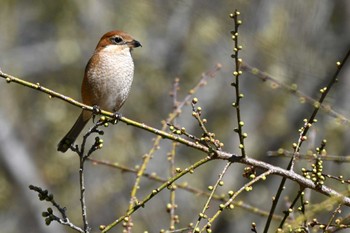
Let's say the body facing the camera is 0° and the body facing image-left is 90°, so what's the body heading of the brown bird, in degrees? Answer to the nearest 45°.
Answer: approximately 315°
